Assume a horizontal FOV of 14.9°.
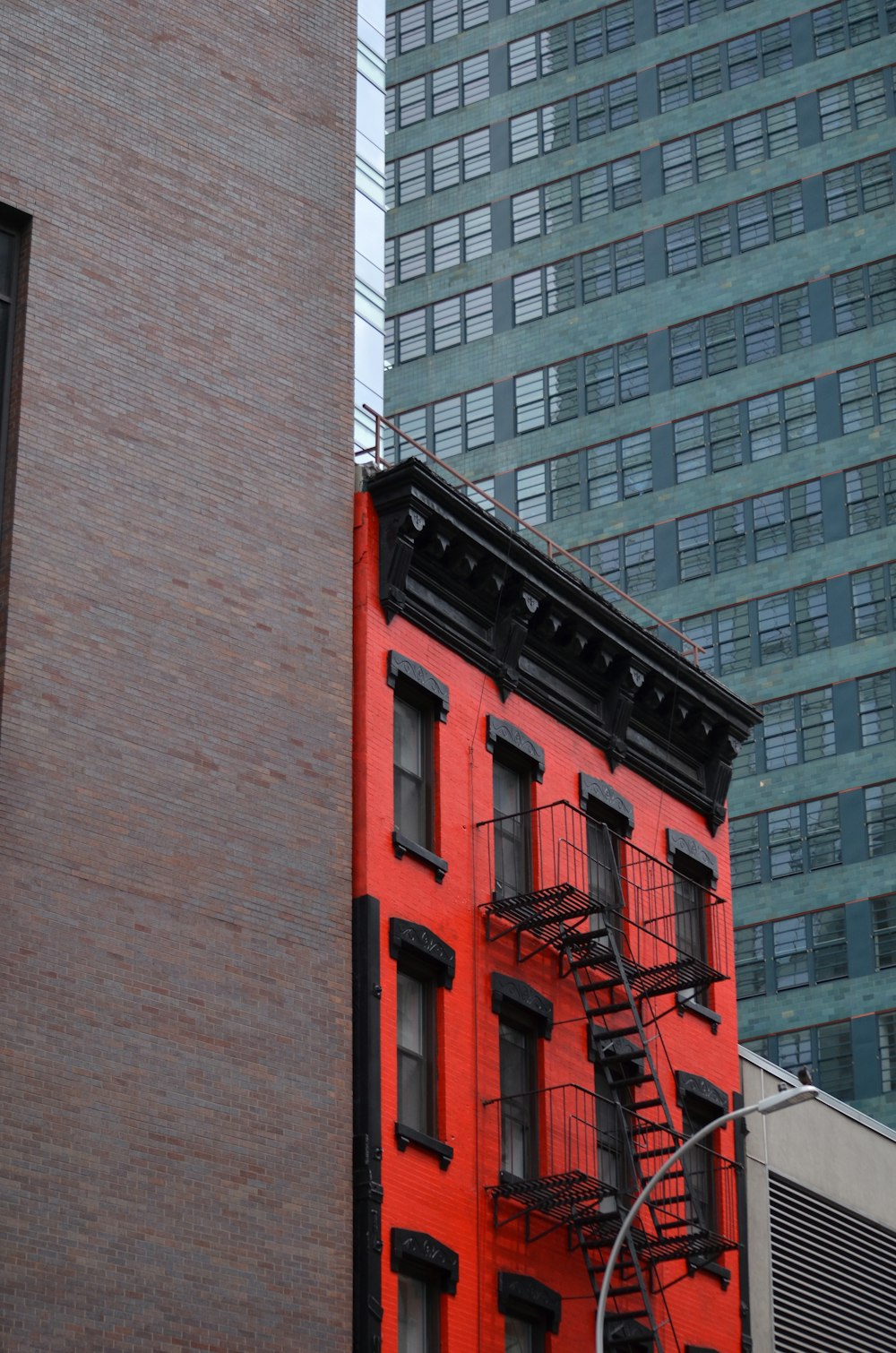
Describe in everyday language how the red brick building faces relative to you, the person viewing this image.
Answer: facing the viewer and to the right of the viewer
